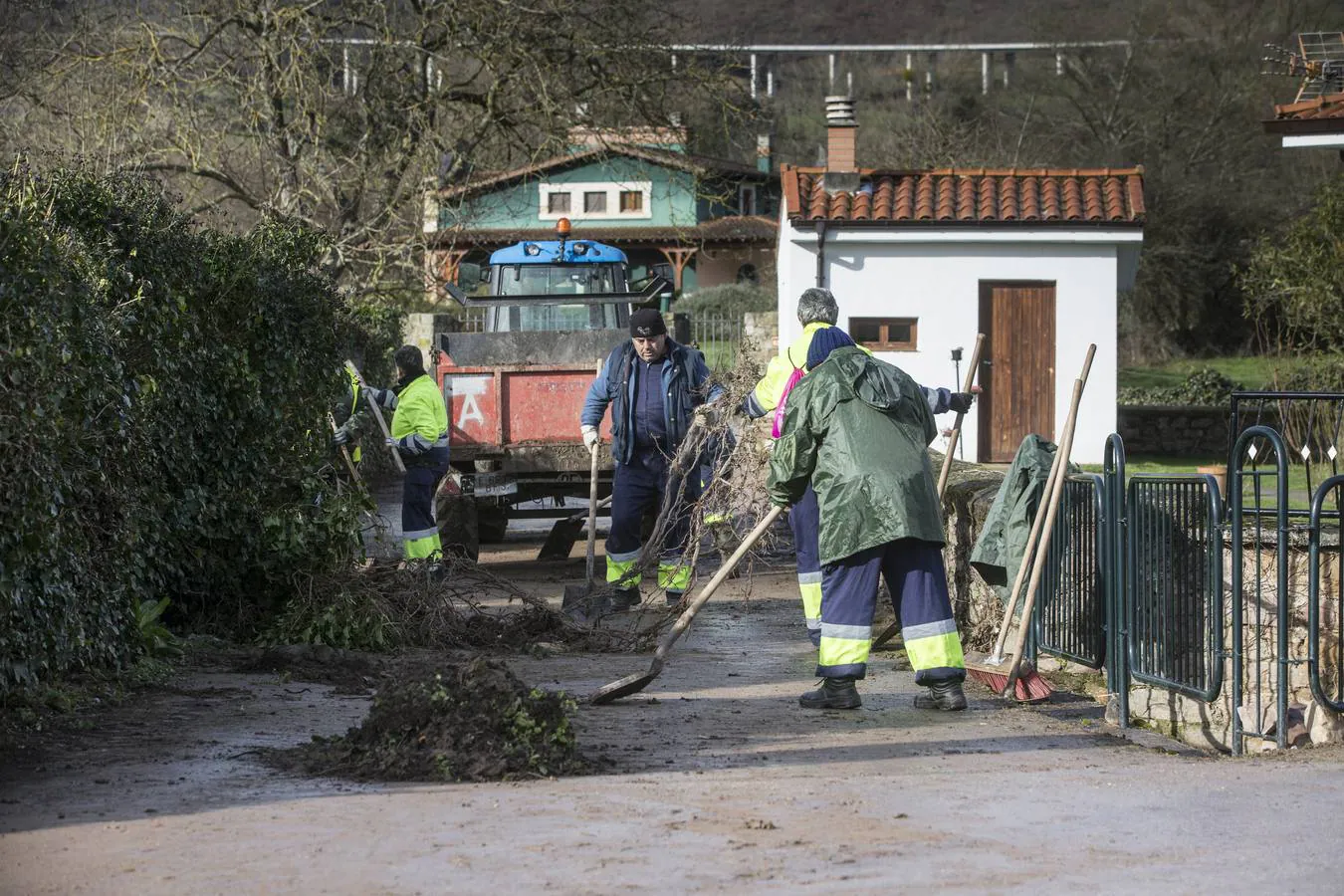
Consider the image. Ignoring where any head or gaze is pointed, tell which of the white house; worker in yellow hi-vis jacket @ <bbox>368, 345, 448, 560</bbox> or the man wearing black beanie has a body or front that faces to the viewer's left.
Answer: the worker in yellow hi-vis jacket

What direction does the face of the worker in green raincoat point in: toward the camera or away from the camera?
away from the camera

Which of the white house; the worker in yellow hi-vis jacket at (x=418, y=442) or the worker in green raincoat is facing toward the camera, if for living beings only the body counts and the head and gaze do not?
the white house

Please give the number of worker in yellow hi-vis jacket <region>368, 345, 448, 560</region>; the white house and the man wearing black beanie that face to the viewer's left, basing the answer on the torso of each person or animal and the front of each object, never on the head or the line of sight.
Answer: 1

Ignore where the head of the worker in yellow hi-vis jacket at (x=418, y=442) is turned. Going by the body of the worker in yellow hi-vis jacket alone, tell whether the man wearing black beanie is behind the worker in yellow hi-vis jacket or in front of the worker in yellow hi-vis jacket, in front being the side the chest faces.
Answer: behind

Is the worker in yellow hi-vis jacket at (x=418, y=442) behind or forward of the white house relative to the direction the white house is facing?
forward

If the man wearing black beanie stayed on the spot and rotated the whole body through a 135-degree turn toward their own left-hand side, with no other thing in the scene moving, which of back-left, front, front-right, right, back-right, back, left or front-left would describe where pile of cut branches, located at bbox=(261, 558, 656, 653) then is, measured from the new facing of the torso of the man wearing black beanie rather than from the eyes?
back

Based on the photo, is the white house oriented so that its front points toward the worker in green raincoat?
yes

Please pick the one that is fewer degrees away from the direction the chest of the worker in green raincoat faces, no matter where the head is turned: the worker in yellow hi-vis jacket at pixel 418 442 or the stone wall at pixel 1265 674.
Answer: the worker in yellow hi-vis jacket

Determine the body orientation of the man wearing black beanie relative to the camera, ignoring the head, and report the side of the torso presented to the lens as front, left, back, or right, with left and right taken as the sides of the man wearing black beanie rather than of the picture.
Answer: front

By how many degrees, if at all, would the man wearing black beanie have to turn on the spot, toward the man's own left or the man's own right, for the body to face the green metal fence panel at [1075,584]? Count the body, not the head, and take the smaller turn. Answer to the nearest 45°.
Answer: approximately 45° to the man's own left

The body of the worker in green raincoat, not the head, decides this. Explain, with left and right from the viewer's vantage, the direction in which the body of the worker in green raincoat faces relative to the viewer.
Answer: facing away from the viewer and to the left of the viewer

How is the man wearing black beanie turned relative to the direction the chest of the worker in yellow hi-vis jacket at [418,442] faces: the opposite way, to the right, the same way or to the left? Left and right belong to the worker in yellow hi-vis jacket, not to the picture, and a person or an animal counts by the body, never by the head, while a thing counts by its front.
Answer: to the left

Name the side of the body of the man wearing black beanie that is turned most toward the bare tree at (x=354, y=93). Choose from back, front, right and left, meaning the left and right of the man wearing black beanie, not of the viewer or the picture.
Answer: back

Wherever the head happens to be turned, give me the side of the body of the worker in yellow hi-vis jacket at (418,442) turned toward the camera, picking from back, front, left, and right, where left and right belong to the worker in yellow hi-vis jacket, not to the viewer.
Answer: left

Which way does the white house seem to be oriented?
toward the camera
